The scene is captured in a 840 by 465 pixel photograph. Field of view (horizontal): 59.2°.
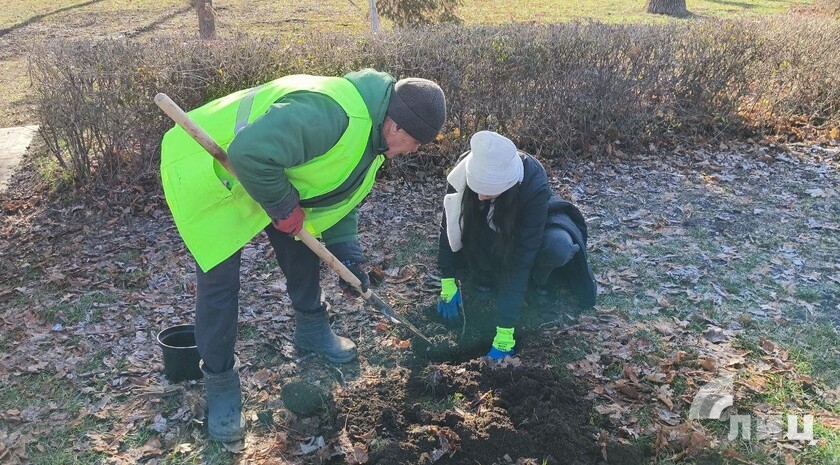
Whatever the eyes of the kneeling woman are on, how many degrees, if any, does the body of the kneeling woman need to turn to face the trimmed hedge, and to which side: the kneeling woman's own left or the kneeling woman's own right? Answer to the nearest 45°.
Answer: approximately 135° to the kneeling woman's own right

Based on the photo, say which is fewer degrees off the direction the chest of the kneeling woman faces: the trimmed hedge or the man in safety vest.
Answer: the man in safety vest

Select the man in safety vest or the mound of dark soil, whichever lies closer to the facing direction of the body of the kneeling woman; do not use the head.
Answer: the man in safety vest

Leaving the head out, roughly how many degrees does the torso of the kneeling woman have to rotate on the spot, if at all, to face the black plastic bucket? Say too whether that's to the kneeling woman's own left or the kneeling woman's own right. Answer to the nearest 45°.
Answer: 0° — they already face it

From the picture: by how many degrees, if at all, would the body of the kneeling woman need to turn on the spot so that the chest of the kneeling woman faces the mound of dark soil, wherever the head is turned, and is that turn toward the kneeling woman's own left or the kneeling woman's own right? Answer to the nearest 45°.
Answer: approximately 45° to the kneeling woman's own left

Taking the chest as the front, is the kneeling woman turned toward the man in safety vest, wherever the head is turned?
yes

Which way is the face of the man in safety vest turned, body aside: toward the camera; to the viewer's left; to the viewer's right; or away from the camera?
to the viewer's right
